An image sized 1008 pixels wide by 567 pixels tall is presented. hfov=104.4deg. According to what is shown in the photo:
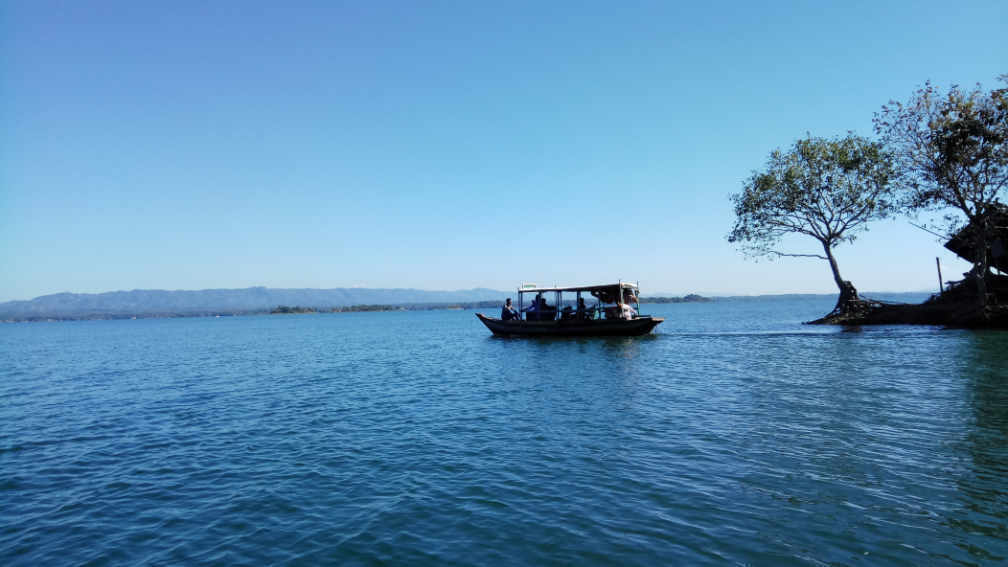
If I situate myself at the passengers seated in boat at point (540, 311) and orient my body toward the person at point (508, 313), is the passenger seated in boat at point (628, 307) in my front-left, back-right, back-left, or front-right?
back-right

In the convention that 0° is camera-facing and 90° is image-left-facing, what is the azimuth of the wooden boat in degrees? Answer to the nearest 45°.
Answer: approximately 90°
